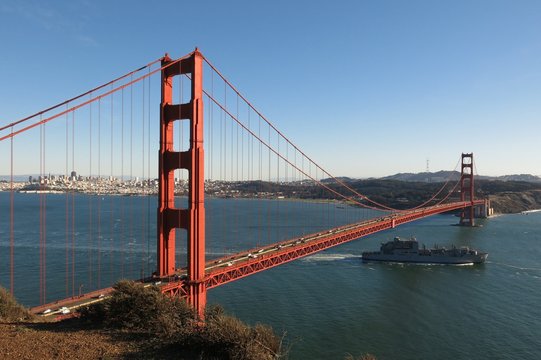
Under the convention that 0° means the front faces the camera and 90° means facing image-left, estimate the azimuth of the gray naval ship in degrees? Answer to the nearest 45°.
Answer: approximately 270°

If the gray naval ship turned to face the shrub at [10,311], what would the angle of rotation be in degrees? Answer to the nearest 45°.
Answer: approximately 90° to its right

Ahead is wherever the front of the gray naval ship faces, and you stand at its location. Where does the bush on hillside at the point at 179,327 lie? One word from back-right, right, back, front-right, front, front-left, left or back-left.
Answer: right

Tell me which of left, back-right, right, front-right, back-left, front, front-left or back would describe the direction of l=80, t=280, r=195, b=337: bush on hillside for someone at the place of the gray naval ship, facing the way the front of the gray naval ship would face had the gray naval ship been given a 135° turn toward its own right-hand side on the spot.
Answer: front-left
